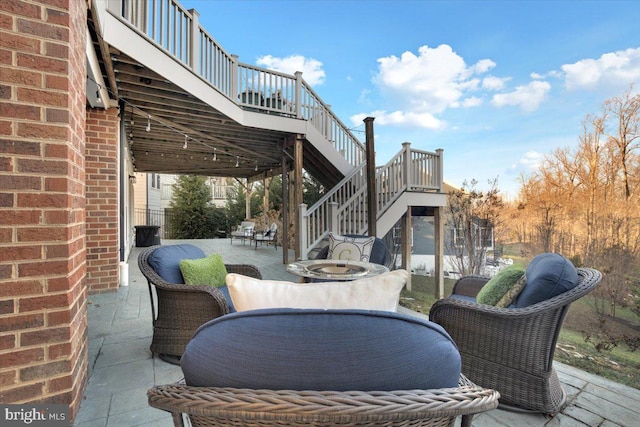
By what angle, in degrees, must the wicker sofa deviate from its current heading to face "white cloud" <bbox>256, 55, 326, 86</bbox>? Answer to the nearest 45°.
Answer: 0° — it already faces it

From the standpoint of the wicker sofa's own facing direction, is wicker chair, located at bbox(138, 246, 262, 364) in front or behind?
in front

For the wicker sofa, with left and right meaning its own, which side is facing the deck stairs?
front

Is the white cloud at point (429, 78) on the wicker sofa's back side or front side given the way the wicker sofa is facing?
on the front side

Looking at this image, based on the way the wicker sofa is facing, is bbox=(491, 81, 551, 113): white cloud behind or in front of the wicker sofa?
in front

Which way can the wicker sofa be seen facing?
away from the camera

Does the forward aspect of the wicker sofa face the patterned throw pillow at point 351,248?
yes
